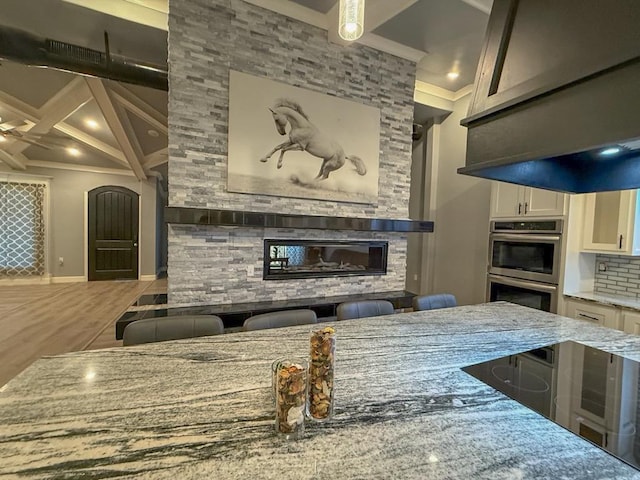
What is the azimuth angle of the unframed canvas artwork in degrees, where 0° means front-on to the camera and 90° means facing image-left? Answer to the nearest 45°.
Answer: approximately 315°

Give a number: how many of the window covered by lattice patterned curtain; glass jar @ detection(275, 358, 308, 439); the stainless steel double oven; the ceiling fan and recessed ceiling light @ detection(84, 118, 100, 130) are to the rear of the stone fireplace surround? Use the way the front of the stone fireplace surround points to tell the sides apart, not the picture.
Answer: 3

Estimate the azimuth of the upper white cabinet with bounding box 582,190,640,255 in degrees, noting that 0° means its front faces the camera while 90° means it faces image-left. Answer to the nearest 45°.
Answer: approximately 45°

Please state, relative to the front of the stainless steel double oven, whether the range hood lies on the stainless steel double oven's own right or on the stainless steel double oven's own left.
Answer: on the stainless steel double oven's own left

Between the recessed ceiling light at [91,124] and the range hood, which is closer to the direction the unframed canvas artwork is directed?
the range hood

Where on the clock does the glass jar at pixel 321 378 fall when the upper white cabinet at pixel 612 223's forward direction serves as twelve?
The glass jar is roughly at 11 o'clock from the upper white cabinet.

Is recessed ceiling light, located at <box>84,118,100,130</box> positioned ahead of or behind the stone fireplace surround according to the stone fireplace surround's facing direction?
behind

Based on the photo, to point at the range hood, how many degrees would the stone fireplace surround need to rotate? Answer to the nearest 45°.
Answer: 0° — it already faces it

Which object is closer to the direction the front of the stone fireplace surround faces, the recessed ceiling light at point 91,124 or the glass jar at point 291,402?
the glass jar

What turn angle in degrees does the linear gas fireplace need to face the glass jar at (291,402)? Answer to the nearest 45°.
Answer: approximately 45° to its right

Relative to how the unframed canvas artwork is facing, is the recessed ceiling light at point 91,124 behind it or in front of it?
behind

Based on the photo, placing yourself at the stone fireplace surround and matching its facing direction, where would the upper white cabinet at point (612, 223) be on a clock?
The upper white cabinet is roughly at 11 o'clock from the stone fireplace surround.
